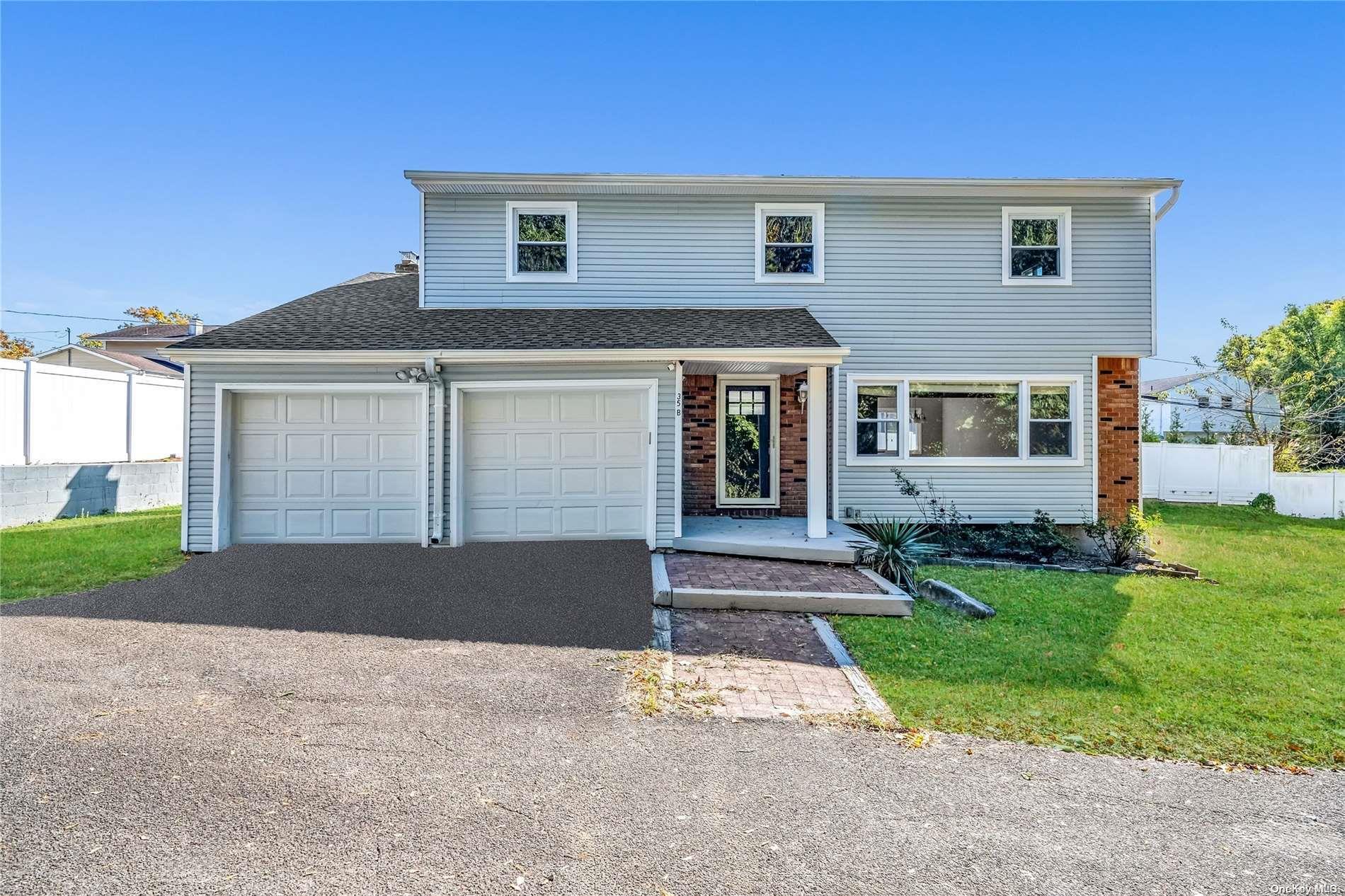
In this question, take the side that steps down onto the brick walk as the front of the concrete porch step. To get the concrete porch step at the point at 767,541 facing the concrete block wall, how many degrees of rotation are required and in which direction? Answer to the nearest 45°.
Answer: approximately 90° to its right

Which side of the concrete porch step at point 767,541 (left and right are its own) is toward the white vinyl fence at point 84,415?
right

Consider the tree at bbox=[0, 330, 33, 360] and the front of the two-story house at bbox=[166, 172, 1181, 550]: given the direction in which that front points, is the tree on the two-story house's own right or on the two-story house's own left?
on the two-story house's own right

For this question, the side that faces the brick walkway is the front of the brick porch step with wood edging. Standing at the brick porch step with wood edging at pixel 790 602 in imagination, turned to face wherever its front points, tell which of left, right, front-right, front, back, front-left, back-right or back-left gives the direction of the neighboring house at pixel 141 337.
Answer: back-right

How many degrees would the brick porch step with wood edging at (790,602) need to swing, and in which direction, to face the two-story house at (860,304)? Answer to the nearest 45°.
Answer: approximately 180°

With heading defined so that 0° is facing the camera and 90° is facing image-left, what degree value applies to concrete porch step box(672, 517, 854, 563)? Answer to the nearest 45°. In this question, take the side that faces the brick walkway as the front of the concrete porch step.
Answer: approximately 0°

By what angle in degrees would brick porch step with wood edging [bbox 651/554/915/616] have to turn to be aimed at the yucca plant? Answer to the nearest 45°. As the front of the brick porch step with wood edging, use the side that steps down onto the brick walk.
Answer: approximately 135° to its left

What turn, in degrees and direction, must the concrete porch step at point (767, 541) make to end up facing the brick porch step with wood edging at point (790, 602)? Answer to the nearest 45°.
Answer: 0° — it already faces it

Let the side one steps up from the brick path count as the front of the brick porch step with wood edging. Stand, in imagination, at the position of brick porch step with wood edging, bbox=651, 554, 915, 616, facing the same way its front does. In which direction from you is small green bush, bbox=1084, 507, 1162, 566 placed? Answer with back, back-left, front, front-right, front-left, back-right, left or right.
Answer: back-left

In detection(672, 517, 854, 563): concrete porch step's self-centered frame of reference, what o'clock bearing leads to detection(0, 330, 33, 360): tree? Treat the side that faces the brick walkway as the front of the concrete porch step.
The tree is roughly at 4 o'clock from the concrete porch step.
